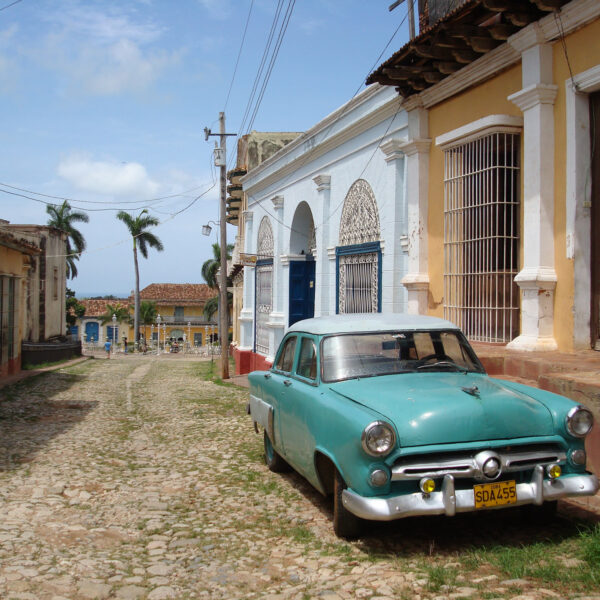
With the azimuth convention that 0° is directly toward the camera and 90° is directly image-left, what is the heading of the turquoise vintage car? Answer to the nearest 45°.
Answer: approximately 315°

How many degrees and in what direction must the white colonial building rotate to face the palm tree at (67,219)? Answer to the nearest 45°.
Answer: approximately 90° to its right

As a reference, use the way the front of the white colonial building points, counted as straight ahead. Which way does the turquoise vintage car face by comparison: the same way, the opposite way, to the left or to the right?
to the left

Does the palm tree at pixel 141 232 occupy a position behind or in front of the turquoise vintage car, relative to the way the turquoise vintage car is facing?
behind

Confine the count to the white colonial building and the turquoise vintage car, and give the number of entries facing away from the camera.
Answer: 0

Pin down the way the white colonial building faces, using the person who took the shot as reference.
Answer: facing the viewer and to the left of the viewer

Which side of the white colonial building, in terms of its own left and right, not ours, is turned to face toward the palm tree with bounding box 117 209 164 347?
right

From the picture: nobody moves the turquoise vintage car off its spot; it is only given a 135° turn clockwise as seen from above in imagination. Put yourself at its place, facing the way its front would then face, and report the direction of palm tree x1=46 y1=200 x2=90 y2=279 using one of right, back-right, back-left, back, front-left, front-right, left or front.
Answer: front-right

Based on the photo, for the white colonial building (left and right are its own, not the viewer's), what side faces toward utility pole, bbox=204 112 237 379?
right

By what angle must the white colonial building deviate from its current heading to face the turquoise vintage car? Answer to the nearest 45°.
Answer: approximately 45° to its left
